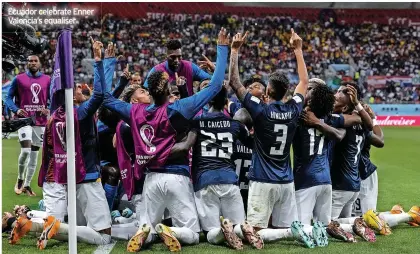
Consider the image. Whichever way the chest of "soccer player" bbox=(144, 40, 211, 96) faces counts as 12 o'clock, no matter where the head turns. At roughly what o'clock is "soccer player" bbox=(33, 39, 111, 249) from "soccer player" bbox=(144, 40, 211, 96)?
"soccer player" bbox=(33, 39, 111, 249) is roughly at 1 o'clock from "soccer player" bbox=(144, 40, 211, 96).

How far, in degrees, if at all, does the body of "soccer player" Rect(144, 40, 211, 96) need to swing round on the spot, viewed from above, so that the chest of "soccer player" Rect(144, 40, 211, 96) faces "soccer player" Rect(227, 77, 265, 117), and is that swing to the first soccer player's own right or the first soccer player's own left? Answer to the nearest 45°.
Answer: approximately 45° to the first soccer player's own left

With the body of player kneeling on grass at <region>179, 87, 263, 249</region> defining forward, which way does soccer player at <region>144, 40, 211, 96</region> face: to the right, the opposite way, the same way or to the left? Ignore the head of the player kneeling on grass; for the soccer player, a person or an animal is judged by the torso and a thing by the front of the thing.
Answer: the opposite way

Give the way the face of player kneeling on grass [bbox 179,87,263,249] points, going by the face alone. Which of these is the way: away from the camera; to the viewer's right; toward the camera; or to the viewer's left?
away from the camera

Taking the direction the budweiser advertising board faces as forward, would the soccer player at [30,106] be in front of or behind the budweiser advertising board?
in front

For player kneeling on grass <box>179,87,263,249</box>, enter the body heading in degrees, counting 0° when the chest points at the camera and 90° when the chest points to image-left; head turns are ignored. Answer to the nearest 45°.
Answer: approximately 180°

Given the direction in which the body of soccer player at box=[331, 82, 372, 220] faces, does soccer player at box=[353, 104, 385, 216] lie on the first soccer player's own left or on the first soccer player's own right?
on the first soccer player's own right

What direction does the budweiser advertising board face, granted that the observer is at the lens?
facing the viewer

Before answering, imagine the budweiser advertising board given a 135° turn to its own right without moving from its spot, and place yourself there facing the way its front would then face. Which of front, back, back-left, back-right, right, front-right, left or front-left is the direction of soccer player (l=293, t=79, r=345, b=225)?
back-left

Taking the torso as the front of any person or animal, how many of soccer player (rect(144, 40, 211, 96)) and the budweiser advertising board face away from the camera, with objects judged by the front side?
0

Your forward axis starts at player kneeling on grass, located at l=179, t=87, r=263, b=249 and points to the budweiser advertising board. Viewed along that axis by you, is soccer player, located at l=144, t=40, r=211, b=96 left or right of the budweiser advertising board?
left

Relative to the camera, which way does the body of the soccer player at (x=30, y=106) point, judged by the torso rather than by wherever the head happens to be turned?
toward the camera

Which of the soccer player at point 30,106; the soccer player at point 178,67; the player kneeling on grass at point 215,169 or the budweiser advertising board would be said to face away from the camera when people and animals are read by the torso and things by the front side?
the player kneeling on grass
